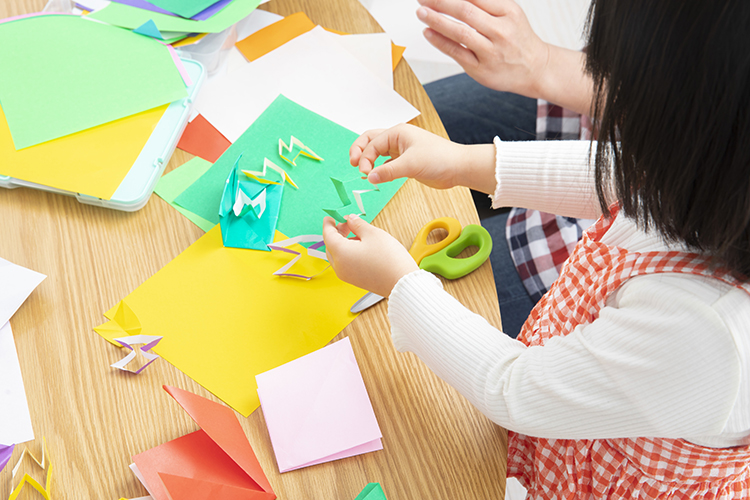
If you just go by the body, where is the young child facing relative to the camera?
to the viewer's left

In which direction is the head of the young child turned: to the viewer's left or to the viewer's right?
to the viewer's left
